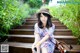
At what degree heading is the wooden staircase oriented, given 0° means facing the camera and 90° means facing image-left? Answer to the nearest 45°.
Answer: approximately 0°
